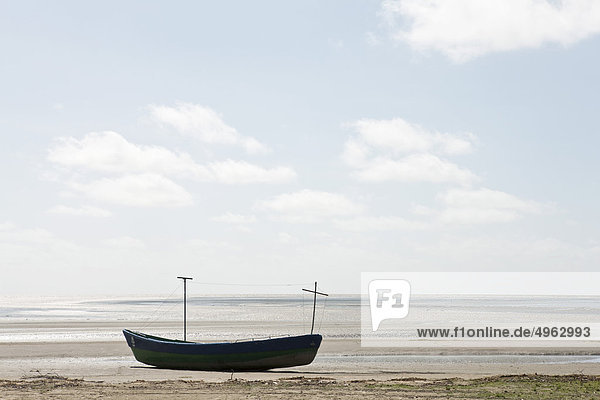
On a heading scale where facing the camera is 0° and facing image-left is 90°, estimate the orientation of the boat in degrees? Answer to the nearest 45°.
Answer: approximately 90°
